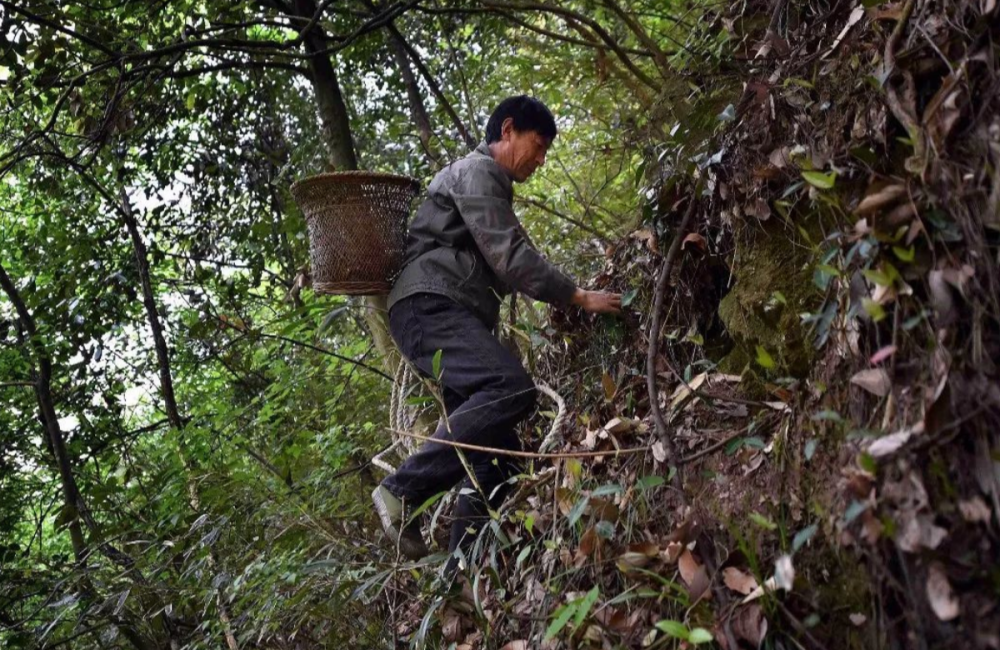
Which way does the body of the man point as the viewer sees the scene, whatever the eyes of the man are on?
to the viewer's right

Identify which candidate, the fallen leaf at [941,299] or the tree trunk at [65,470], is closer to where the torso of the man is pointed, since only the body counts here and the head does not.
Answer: the fallen leaf

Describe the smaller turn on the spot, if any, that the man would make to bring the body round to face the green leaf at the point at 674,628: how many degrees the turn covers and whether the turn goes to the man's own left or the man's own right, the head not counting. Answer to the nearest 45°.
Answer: approximately 90° to the man's own right

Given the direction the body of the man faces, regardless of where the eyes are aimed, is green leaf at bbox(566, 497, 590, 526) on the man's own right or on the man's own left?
on the man's own right

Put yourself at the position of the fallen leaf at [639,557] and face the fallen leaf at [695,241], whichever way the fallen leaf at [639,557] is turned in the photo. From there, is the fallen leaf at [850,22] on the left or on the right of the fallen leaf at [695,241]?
right

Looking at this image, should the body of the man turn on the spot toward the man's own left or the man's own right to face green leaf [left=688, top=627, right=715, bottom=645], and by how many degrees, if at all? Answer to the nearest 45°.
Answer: approximately 90° to the man's own right
